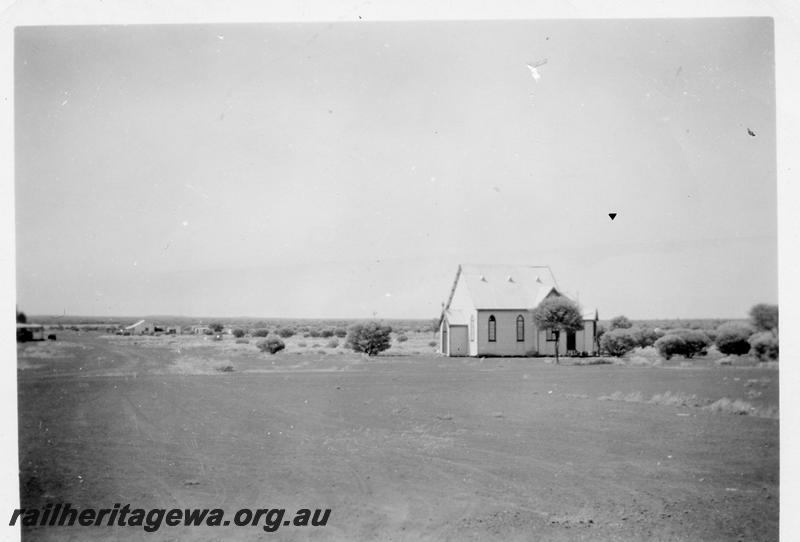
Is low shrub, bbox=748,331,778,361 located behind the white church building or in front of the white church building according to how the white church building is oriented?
behind

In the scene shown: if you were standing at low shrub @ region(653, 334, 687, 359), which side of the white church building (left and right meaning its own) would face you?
back

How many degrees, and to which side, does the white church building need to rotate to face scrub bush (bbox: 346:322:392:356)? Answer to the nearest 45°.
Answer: approximately 45° to its left

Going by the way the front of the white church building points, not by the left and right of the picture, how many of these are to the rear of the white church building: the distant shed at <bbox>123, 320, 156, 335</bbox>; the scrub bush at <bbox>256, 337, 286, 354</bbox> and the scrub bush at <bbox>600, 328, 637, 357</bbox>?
1

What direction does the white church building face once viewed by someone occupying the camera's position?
facing to the left of the viewer

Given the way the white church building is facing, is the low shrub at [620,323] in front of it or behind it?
behind

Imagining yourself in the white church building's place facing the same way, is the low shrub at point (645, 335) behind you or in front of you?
behind
